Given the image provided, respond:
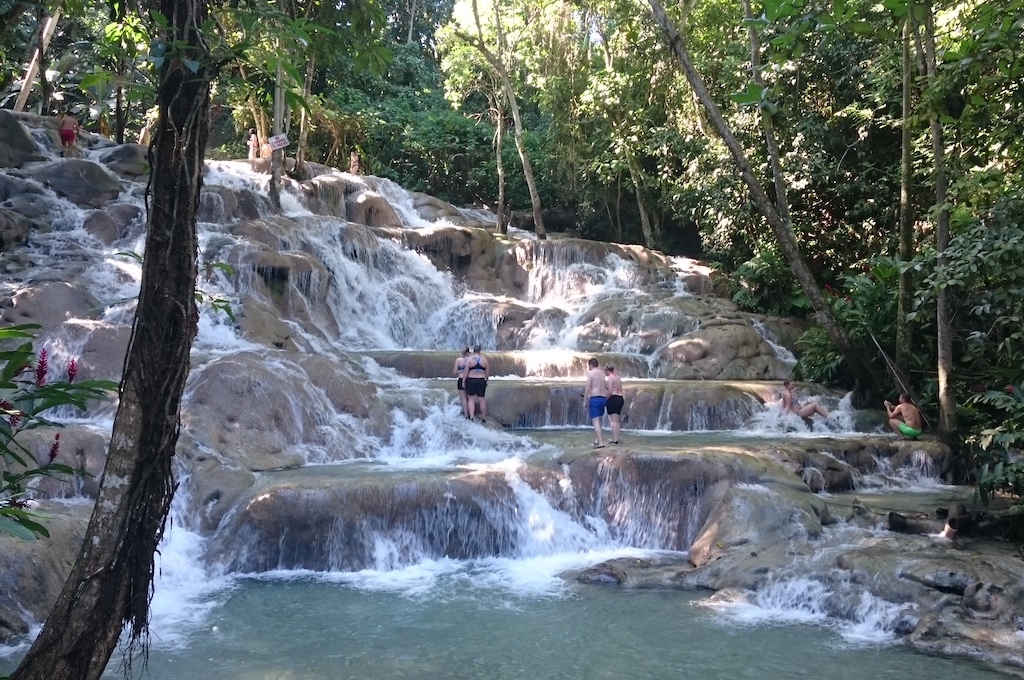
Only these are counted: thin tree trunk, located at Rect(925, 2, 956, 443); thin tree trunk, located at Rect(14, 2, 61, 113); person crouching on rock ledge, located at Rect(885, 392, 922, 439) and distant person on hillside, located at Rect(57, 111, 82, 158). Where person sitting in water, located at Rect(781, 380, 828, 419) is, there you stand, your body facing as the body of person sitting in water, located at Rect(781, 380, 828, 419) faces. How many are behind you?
2

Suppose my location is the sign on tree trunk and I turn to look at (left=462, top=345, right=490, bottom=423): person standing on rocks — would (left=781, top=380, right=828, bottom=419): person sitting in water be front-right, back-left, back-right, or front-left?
front-left

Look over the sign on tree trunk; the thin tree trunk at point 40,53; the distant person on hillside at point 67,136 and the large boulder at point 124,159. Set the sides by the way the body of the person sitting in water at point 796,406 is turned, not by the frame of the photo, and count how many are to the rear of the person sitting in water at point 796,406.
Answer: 4

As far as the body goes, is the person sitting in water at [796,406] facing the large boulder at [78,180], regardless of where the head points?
no

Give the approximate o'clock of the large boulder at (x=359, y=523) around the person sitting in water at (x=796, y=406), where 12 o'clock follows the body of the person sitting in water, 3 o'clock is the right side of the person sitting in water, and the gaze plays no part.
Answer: The large boulder is roughly at 4 o'clock from the person sitting in water.

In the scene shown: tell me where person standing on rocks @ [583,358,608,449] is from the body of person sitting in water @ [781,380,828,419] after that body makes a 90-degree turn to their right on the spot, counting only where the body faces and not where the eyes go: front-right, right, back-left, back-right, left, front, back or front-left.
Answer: front-right

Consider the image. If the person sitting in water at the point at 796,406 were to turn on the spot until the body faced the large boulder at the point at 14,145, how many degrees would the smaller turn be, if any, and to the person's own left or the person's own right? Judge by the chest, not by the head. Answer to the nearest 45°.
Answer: approximately 180°

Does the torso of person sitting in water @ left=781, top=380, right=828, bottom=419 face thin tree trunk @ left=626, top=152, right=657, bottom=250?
no

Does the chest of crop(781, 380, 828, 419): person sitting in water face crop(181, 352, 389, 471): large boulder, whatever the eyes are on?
no

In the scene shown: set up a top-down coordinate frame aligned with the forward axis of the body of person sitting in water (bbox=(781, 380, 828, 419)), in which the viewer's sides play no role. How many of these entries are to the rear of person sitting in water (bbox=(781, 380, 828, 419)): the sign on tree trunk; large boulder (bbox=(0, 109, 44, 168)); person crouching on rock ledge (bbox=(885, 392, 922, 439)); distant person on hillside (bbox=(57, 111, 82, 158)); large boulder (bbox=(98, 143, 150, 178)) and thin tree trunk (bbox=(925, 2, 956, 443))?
4

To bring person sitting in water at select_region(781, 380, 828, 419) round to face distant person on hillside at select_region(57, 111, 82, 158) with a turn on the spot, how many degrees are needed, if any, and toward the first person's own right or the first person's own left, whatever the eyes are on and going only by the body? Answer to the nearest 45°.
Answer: approximately 180°

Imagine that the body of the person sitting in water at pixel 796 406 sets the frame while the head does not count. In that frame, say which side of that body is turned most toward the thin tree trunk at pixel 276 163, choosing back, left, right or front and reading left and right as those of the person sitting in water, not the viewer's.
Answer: back

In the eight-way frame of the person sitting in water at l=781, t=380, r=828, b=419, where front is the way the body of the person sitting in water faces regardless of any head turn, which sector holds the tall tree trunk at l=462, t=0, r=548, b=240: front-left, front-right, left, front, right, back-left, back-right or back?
back-left

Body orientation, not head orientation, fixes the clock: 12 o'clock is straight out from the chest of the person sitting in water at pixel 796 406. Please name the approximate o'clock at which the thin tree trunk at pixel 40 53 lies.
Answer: The thin tree trunk is roughly at 6 o'clock from the person sitting in water.

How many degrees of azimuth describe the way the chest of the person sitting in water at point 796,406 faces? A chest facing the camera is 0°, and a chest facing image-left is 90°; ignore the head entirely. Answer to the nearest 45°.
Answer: approximately 270°

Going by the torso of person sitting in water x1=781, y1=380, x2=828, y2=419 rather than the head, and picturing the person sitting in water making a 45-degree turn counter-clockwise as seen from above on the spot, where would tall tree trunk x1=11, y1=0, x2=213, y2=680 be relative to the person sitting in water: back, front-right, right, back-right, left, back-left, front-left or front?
back-right
